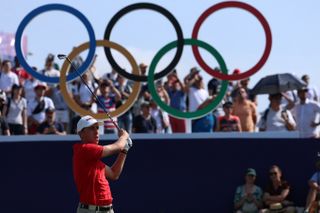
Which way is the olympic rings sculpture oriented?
toward the camera

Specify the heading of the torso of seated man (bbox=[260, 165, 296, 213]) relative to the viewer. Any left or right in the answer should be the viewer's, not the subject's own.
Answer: facing the viewer

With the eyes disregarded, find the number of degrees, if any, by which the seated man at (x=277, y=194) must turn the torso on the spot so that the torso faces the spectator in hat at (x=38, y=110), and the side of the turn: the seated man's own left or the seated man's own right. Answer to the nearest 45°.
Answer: approximately 90° to the seated man's own right

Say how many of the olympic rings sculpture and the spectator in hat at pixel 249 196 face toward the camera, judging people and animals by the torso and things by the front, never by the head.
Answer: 2

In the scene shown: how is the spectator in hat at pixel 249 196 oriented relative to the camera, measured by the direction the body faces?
toward the camera

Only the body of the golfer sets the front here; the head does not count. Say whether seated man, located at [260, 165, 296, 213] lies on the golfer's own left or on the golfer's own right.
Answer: on the golfer's own left

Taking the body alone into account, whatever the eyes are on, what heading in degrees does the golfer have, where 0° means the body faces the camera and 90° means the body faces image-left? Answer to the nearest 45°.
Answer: approximately 315°

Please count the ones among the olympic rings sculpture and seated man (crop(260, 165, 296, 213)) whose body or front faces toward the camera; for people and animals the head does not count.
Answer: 2

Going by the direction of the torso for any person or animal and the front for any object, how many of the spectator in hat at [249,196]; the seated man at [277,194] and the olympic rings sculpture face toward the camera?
3

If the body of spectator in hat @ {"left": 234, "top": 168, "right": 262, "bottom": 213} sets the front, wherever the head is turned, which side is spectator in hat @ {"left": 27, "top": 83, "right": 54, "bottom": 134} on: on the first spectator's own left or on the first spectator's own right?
on the first spectator's own right
